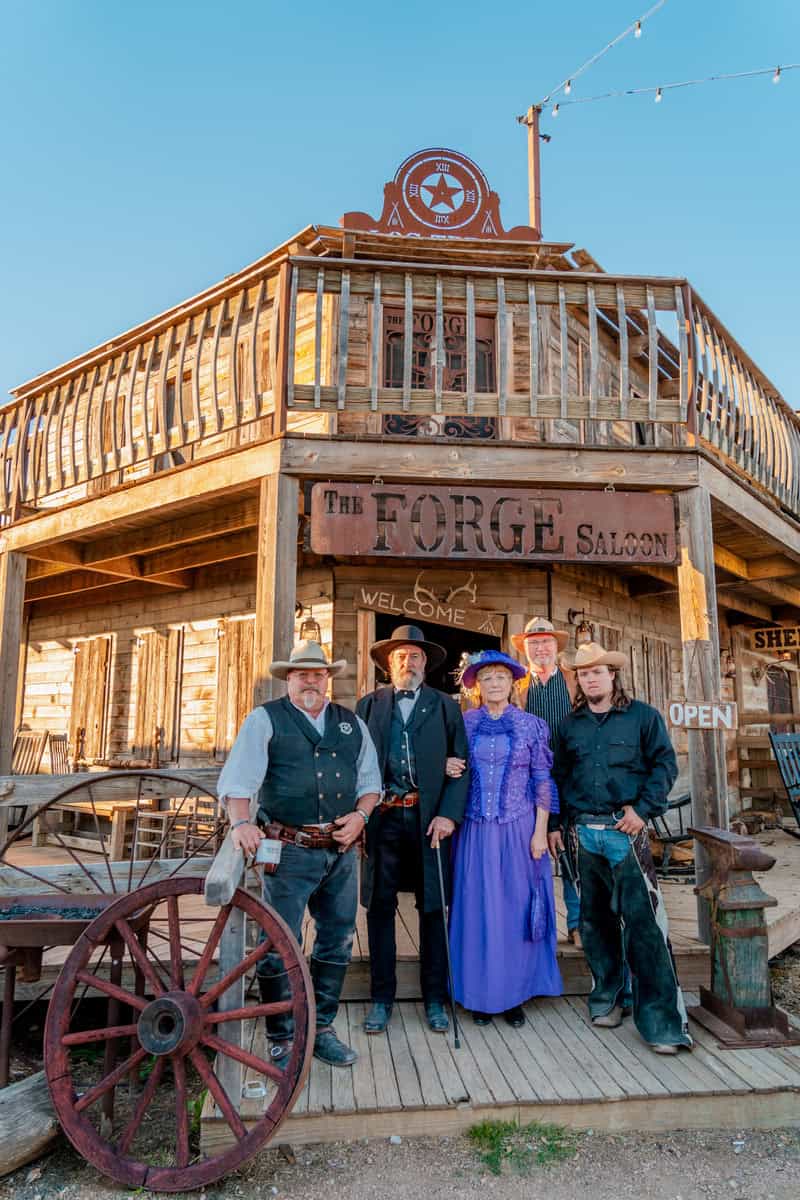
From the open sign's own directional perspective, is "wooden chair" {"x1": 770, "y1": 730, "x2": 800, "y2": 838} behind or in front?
behind

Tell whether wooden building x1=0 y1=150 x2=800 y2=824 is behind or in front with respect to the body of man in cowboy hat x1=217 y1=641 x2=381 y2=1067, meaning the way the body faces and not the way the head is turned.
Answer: behind

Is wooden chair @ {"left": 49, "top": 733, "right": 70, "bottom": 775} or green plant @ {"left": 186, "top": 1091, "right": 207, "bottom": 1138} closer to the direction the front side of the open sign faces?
the green plant

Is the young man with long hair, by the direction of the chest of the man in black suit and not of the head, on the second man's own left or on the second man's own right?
on the second man's own left

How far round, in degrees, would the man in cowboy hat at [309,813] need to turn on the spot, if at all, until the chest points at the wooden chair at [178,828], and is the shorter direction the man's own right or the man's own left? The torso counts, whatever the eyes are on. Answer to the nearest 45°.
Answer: approximately 180°

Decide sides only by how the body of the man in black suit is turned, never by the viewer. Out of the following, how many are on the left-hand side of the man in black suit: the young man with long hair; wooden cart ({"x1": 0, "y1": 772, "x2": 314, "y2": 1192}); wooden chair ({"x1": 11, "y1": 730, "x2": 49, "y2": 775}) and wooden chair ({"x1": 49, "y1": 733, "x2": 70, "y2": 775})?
1

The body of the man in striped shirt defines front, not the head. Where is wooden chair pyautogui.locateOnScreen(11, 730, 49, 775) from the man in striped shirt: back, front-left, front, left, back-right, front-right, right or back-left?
back-right
